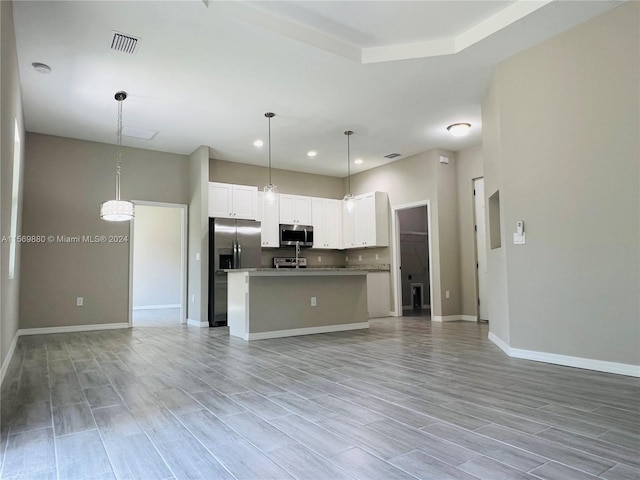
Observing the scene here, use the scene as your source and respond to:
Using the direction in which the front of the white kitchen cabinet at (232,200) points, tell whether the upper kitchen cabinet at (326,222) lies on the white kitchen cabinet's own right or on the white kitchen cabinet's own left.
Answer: on the white kitchen cabinet's own left

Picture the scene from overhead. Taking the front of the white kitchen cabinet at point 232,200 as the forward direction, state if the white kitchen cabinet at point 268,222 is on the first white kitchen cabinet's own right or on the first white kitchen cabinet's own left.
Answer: on the first white kitchen cabinet's own left

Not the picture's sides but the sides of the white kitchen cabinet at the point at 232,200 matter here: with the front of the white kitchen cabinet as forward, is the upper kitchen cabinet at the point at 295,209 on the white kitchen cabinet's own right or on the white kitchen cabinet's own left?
on the white kitchen cabinet's own left

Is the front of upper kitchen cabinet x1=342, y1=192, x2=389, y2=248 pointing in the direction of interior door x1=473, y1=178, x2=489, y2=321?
no

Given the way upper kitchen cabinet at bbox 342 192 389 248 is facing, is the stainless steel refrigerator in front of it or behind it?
in front

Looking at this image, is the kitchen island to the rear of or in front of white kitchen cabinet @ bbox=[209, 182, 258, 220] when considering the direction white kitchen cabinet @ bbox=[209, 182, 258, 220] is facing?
in front

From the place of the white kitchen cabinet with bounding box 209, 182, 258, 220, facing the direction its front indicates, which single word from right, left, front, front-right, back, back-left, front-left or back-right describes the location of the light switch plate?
front-left

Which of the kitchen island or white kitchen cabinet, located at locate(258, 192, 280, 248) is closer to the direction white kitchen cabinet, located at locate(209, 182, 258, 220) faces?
the kitchen island

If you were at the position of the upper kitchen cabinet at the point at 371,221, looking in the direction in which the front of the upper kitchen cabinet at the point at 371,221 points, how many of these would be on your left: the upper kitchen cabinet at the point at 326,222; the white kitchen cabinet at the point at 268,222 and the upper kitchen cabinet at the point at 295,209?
0

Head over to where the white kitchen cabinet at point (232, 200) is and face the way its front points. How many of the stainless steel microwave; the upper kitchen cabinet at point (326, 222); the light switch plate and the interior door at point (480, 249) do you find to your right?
0

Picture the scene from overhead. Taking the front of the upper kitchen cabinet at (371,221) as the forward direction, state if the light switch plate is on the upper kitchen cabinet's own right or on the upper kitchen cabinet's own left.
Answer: on the upper kitchen cabinet's own left

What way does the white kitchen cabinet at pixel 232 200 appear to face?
toward the camera

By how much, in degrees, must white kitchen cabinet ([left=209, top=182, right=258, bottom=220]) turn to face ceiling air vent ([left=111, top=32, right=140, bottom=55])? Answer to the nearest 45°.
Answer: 0° — it already faces it

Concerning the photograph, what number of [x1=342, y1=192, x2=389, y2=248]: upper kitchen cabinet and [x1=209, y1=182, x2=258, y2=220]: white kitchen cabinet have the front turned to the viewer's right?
0

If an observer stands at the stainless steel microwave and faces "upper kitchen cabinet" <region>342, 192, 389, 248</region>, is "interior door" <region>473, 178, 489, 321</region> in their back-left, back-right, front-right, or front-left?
front-right

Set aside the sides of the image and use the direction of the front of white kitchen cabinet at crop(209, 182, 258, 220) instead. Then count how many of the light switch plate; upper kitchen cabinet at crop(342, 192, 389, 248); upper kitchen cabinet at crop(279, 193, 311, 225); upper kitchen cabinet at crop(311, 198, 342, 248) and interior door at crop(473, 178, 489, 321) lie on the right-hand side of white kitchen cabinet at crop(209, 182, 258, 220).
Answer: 0

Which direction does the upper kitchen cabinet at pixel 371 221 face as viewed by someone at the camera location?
facing the viewer and to the left of the viewer
